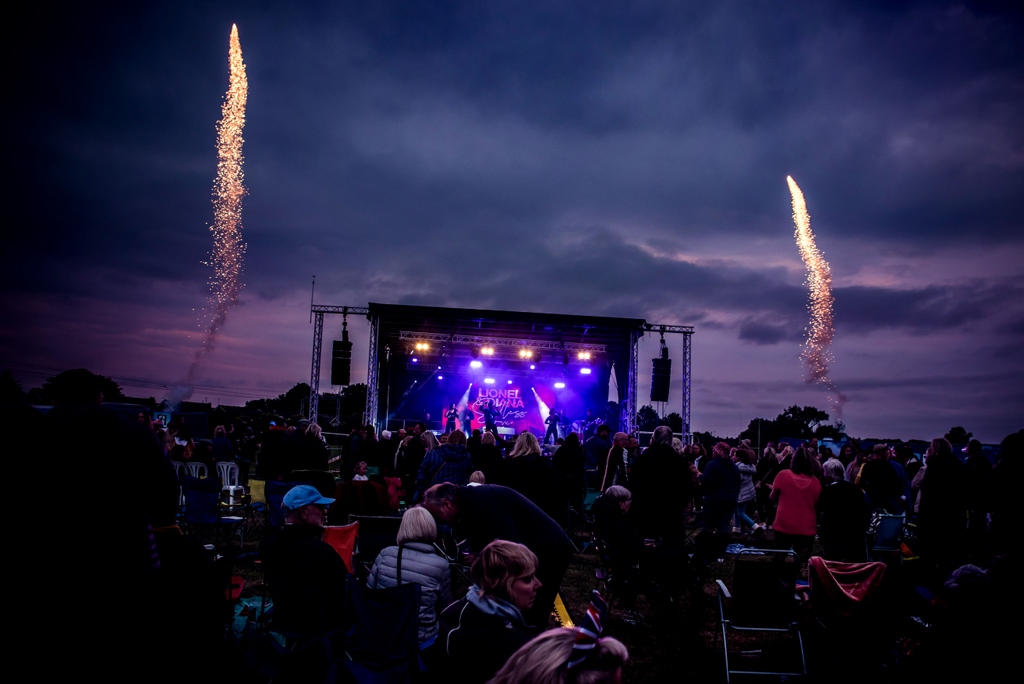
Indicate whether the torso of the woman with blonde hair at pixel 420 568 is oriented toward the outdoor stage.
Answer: yes

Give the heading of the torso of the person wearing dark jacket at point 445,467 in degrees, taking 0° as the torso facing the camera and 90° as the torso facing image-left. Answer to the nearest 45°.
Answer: approximately 180°

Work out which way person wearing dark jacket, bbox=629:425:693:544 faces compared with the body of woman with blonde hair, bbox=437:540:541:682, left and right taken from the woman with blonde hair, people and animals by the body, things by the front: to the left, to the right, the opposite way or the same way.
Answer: to the left

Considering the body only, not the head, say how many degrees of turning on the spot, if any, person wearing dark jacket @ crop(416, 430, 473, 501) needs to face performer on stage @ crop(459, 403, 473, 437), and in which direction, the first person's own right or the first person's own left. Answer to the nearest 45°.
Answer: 0° — they already face them

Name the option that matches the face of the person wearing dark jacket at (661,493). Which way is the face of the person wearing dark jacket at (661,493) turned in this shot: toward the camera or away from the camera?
away from the camera

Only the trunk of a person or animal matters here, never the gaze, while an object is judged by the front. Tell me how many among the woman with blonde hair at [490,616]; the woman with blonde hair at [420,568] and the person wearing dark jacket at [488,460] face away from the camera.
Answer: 2

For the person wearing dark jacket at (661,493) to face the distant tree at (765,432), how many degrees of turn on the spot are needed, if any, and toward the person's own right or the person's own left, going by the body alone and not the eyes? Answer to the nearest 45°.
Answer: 0° — they already face it

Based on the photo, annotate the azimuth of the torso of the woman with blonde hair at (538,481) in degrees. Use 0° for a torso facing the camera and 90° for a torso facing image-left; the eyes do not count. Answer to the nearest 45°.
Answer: approximately 180°

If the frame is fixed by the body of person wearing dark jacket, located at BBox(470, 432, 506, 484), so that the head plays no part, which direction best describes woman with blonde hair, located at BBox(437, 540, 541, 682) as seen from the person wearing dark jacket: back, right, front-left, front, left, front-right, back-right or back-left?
back

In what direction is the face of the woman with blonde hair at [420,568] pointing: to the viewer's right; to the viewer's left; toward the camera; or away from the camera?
away from the camera

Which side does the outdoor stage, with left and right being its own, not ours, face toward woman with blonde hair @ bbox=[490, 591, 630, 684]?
front

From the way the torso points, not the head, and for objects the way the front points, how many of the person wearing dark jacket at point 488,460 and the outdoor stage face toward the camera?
1

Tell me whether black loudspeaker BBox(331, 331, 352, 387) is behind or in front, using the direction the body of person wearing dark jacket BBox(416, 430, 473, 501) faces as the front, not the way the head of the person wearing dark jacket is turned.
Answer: in front
